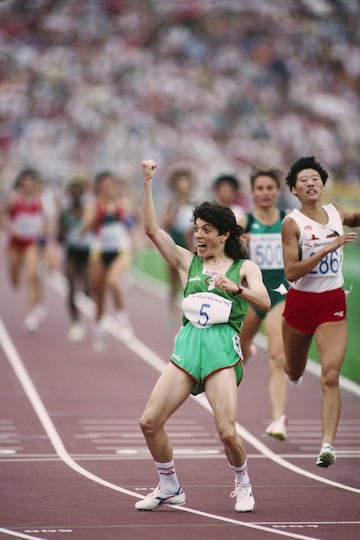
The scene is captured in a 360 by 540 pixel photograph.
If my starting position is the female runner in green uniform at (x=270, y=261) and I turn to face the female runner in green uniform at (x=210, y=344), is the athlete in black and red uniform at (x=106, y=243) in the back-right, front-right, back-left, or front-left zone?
back-right

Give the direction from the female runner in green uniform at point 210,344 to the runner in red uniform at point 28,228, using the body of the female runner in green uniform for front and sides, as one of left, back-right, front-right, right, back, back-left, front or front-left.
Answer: back-right

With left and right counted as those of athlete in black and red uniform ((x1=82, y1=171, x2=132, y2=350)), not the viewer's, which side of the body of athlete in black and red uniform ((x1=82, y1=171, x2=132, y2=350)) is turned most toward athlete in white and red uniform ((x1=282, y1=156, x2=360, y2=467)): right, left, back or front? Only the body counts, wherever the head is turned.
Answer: front

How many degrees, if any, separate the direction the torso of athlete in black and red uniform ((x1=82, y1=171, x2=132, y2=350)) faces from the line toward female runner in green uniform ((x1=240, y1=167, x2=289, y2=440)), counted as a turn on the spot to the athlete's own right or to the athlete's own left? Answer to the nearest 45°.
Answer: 0° — they already face them

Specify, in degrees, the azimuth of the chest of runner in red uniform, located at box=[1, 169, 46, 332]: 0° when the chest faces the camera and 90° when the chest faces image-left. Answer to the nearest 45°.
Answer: approximately 0°

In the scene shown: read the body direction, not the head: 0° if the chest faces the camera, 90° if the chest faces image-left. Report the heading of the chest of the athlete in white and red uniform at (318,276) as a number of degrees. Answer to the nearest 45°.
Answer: approximately 0°

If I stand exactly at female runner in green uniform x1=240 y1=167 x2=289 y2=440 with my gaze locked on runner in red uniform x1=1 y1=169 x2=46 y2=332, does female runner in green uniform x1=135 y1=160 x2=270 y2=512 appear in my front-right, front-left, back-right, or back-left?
back-left

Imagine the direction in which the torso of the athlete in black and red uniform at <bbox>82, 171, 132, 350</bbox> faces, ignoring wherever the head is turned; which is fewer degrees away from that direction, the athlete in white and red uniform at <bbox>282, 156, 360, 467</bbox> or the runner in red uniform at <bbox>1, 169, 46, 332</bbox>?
the athlete in white and red uniform

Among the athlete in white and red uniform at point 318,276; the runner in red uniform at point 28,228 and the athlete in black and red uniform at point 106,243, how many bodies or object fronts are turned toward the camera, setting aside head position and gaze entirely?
3
